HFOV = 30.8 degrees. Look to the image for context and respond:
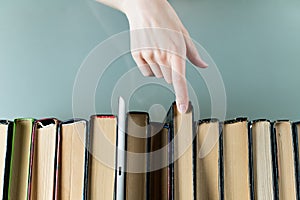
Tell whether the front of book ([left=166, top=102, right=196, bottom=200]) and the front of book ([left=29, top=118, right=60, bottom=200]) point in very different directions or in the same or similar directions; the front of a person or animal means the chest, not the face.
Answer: same or similar directions
